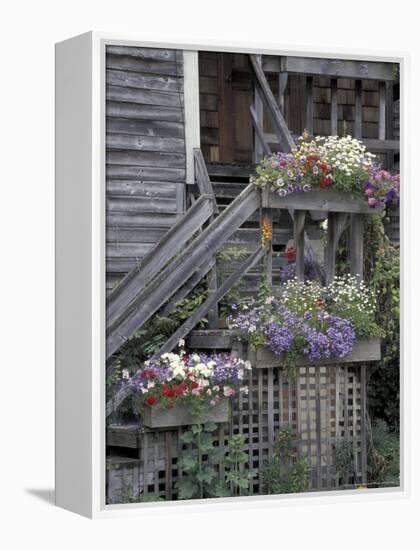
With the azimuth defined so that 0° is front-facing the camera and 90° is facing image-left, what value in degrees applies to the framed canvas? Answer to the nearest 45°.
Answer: approximately 315°
